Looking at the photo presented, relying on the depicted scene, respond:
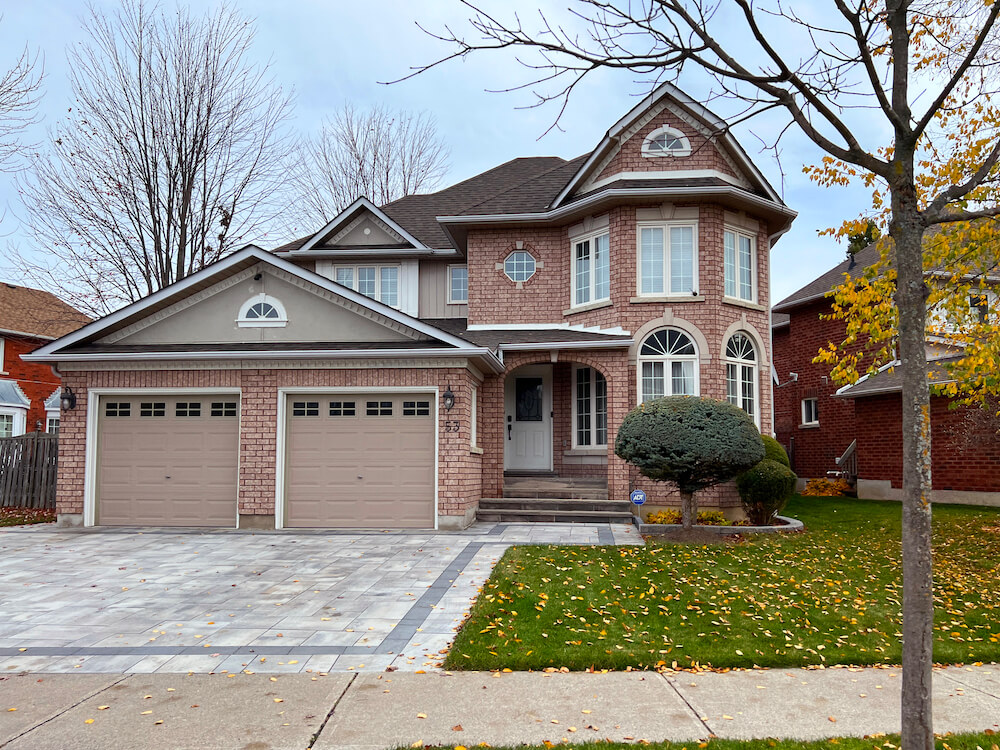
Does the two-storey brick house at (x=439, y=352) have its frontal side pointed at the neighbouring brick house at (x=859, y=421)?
no

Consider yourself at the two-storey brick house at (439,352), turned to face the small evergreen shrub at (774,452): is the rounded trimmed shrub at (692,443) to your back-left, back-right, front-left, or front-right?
front-right

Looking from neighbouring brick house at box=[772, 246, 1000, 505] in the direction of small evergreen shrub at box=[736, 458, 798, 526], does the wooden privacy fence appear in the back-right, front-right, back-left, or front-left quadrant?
front-right

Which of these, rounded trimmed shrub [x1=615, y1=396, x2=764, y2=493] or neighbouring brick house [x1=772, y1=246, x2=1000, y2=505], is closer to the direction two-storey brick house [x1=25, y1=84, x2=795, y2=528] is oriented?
the rounded trimmed shrub

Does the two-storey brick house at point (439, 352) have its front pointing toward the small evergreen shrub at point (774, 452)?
no

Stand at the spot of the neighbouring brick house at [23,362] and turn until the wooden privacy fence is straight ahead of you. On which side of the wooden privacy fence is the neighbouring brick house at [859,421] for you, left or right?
left

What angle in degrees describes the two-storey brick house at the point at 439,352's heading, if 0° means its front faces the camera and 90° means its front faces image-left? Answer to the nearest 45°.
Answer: approximately 0°

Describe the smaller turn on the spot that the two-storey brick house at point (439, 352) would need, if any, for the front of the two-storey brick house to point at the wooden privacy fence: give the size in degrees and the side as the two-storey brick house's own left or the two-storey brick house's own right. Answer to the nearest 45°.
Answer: approximately 90° to the two-storey brick house's own right

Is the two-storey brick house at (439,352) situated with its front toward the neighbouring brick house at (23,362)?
no

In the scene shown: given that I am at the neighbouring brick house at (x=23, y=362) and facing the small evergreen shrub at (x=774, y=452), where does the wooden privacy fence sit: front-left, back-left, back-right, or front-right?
front-right
